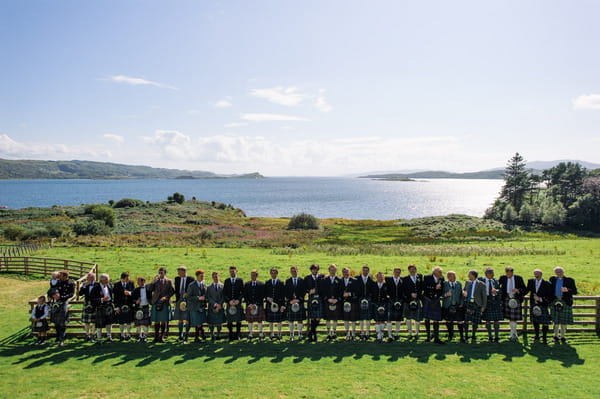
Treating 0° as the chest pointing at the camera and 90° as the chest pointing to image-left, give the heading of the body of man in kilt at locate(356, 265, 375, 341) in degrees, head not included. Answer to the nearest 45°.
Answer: approximately 0°

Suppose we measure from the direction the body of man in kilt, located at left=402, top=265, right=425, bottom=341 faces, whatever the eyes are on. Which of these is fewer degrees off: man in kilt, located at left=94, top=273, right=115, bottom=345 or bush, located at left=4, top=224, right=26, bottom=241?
the man in kilt

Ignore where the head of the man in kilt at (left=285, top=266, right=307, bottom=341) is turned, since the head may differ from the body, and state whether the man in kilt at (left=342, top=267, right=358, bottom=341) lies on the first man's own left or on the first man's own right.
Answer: on the first man's own left

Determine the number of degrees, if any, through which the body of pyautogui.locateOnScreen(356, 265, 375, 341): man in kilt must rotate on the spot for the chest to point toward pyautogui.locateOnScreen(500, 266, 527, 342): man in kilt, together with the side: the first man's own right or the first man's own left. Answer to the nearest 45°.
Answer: approximately 90° to the first man's own left

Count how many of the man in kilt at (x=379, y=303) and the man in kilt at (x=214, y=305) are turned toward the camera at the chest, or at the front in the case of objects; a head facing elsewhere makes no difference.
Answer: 2

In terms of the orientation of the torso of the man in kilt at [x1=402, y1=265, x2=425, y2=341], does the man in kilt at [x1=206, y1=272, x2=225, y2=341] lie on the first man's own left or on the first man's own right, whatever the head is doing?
on the first man's own right
